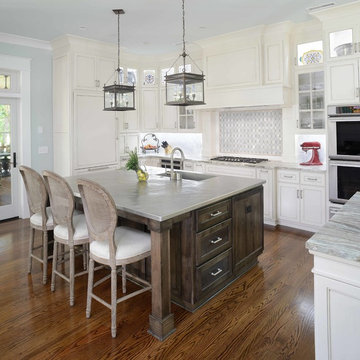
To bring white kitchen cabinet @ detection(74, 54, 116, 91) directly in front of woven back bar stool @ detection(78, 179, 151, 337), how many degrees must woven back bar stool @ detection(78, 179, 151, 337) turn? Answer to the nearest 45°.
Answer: approximately 45° to its left

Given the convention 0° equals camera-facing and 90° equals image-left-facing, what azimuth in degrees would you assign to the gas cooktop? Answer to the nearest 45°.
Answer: approximately 45°

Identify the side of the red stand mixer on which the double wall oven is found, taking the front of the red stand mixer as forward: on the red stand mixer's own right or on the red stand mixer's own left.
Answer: on the red stand mixer's own left

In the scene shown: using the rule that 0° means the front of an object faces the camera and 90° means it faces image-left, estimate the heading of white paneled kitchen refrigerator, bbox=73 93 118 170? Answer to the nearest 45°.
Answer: approximately 315°

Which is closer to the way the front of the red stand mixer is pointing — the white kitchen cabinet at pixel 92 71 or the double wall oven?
the white kitchen cabinet
